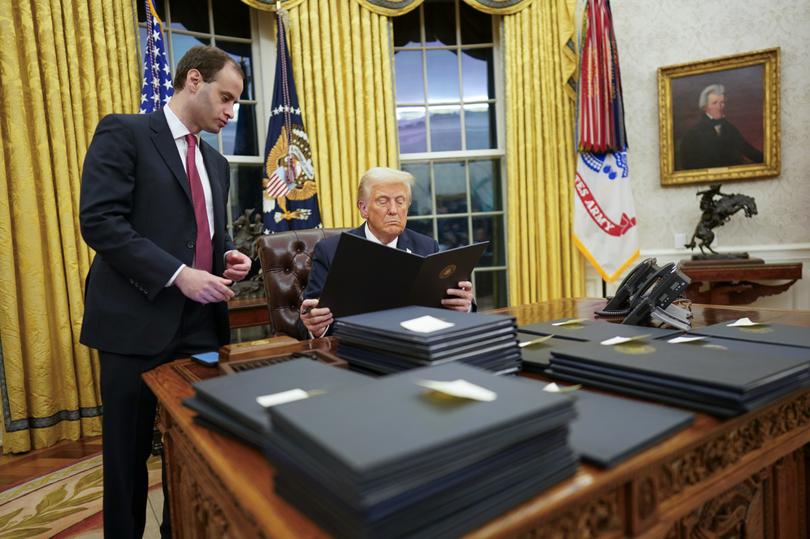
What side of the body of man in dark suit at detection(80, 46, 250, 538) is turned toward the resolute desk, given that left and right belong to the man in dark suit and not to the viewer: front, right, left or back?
front

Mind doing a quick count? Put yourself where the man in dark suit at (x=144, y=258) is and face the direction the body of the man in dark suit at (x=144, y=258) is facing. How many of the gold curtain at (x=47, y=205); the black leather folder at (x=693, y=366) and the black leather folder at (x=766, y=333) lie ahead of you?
2

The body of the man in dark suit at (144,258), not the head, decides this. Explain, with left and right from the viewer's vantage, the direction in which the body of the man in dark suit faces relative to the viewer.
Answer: facing the viewer and to the right of the viewer
